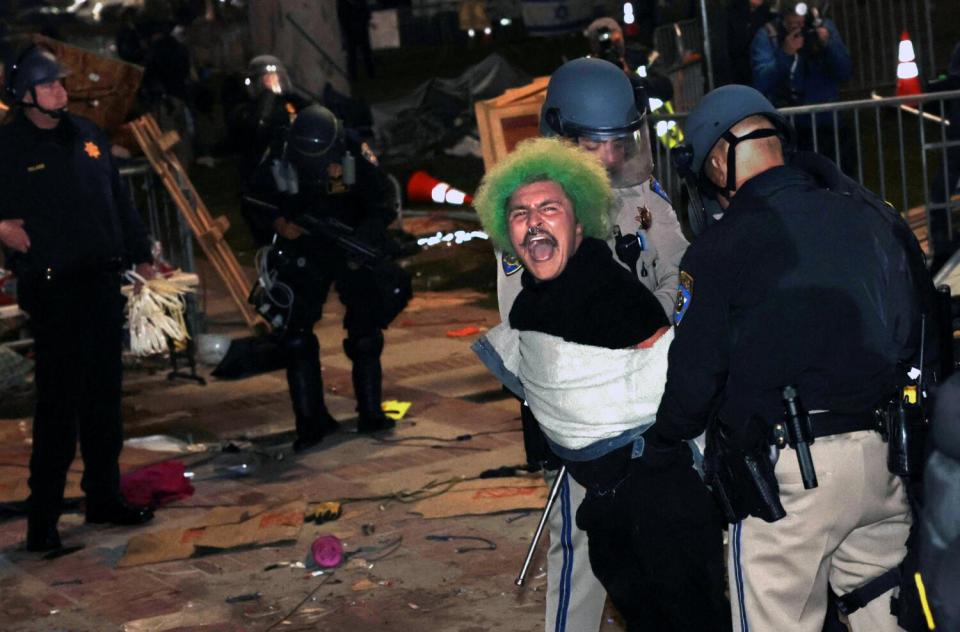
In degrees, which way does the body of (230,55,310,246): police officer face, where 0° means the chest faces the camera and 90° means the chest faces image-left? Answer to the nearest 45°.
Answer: approximately 315°

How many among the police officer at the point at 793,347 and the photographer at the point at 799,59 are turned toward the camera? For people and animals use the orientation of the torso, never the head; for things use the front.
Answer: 1

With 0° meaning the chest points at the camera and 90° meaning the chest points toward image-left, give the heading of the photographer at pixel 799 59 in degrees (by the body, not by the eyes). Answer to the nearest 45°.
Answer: approximately 0°

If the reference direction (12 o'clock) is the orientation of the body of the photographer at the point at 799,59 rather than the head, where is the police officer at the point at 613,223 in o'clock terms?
The police officer is roughly at 12 o'clock from the photographer.

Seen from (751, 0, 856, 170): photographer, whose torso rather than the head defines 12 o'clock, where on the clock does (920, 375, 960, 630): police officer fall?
The police officer is roughly at 12 o'clock from the photographer.

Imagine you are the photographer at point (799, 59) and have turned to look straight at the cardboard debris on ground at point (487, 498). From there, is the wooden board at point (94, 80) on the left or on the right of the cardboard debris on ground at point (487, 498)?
right

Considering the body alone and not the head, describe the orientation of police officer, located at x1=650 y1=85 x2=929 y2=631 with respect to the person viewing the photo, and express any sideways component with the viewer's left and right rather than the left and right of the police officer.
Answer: facing away from the viewer and to the left of the viewer

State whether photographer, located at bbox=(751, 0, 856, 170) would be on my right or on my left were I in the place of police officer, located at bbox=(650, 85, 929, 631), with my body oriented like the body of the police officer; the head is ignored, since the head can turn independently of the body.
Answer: on my right

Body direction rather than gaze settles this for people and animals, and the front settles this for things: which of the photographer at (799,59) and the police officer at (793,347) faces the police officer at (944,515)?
the photographer

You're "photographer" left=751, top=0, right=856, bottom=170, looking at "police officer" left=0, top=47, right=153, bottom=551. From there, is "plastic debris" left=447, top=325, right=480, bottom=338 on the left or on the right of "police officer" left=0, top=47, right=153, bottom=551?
right

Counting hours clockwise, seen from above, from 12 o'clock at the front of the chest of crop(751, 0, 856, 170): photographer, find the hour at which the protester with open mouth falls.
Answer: The protester with open mouth is roughly at 12 o'clock from the photographer.

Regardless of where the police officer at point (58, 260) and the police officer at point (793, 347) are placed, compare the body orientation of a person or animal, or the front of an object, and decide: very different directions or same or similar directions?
very different directions
